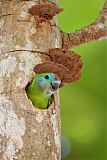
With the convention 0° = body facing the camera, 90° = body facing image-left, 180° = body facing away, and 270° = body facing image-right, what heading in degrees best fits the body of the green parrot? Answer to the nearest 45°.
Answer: approximately 315°
